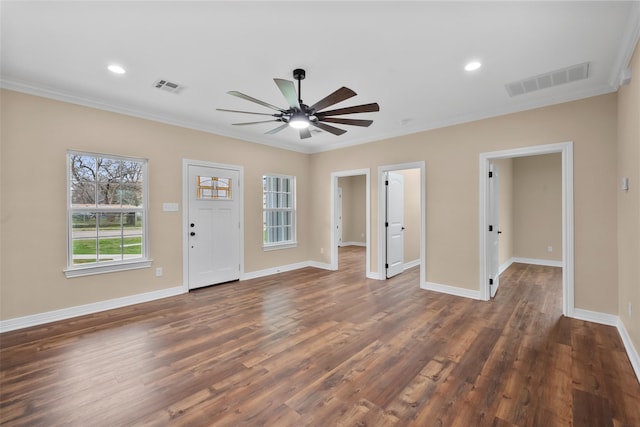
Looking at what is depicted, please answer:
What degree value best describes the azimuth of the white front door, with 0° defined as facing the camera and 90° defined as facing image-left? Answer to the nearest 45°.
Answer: approximately 315°

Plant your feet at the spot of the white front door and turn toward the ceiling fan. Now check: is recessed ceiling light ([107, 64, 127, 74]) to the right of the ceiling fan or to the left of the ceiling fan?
right

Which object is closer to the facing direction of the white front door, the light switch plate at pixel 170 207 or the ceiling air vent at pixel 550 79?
the ceiling air vent

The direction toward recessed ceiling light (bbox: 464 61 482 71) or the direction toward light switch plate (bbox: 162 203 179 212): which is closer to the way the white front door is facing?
the recessed ceiling light

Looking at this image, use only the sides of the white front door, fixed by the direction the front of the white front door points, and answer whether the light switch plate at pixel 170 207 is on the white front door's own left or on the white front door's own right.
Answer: on the white front door's own right

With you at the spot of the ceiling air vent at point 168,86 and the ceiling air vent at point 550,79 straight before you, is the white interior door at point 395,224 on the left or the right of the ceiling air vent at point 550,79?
left

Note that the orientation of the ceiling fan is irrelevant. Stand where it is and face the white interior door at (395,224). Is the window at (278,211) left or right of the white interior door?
left

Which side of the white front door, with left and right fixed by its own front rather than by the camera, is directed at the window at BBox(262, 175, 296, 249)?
left
